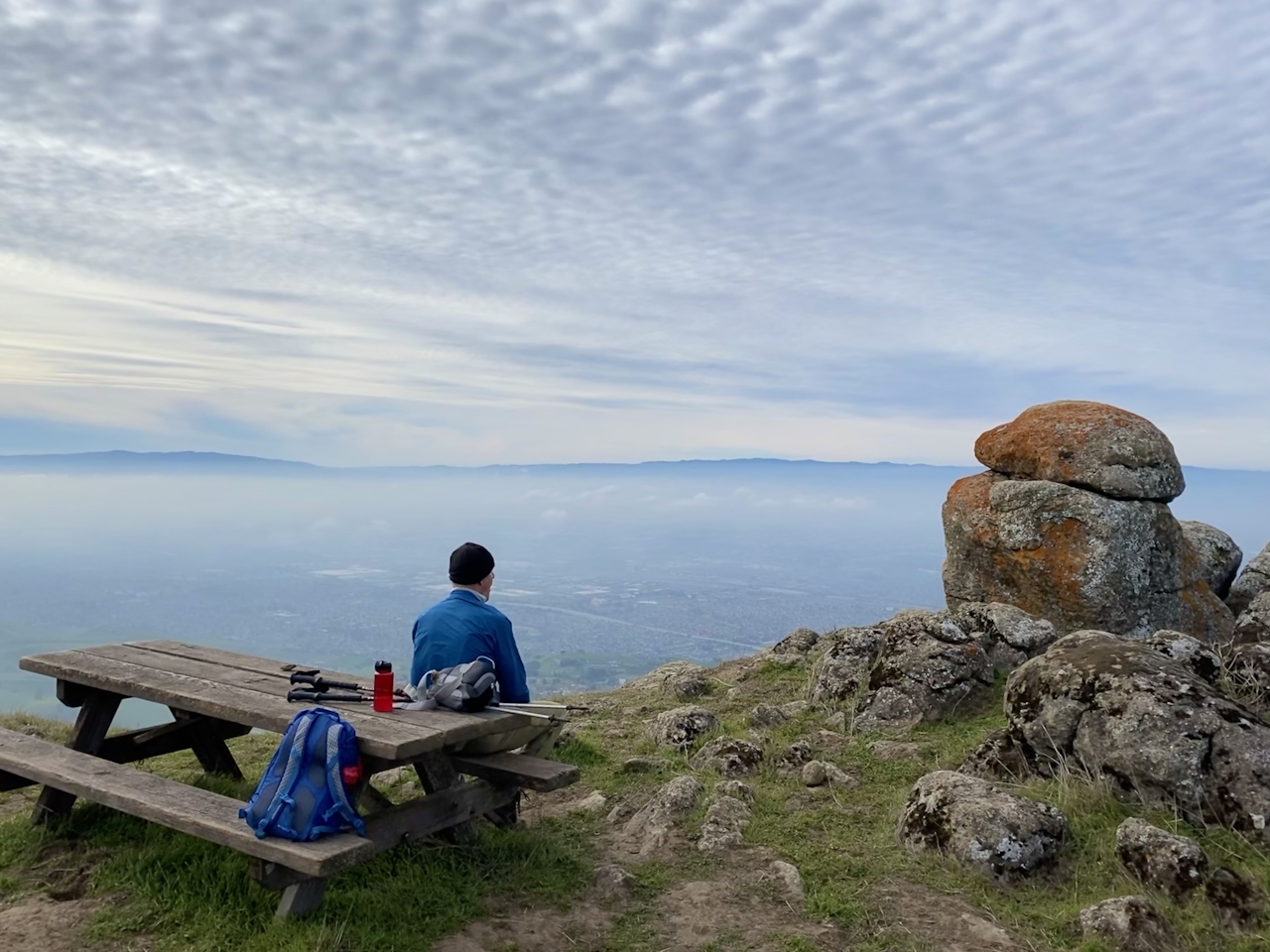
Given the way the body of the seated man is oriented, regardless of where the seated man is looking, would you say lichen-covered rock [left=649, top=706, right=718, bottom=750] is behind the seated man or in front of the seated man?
in front

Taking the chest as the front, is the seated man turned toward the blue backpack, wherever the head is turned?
no

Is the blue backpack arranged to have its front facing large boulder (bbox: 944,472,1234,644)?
no

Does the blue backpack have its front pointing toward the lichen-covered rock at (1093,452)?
no

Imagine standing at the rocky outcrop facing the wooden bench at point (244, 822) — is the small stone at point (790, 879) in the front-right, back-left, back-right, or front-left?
front-left

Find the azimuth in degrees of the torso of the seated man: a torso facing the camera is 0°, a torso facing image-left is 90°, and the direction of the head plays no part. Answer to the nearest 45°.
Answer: approximately 225°
